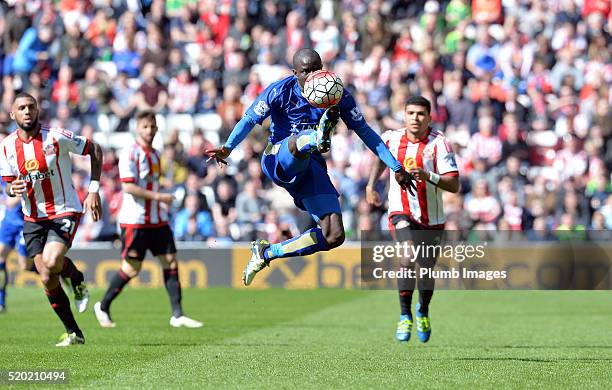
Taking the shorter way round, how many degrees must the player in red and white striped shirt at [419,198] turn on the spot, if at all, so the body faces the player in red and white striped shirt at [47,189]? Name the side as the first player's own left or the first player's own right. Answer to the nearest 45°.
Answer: approximately 90° to the first player's own right

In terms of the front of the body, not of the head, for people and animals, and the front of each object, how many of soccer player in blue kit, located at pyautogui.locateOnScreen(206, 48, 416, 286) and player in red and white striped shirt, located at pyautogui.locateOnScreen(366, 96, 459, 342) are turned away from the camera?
0

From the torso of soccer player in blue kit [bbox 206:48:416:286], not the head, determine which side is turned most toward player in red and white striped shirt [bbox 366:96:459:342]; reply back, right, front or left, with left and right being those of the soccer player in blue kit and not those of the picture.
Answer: left

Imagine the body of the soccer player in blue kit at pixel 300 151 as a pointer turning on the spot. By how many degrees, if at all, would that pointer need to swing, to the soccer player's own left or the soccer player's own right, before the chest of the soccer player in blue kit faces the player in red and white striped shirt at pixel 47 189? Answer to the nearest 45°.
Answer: approximately 135° to the soccer player's own right

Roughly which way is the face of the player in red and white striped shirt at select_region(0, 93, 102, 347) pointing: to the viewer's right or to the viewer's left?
to the viewer's right

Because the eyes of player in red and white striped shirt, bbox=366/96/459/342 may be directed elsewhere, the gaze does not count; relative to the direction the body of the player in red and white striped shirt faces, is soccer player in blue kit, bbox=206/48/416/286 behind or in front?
in front

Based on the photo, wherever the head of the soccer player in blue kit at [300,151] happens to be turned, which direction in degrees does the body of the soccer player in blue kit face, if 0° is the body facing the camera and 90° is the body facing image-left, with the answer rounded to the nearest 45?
approximately 315°

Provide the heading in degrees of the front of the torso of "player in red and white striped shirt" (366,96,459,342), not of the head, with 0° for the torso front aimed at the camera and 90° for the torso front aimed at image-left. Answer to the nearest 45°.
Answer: approximately 0°
